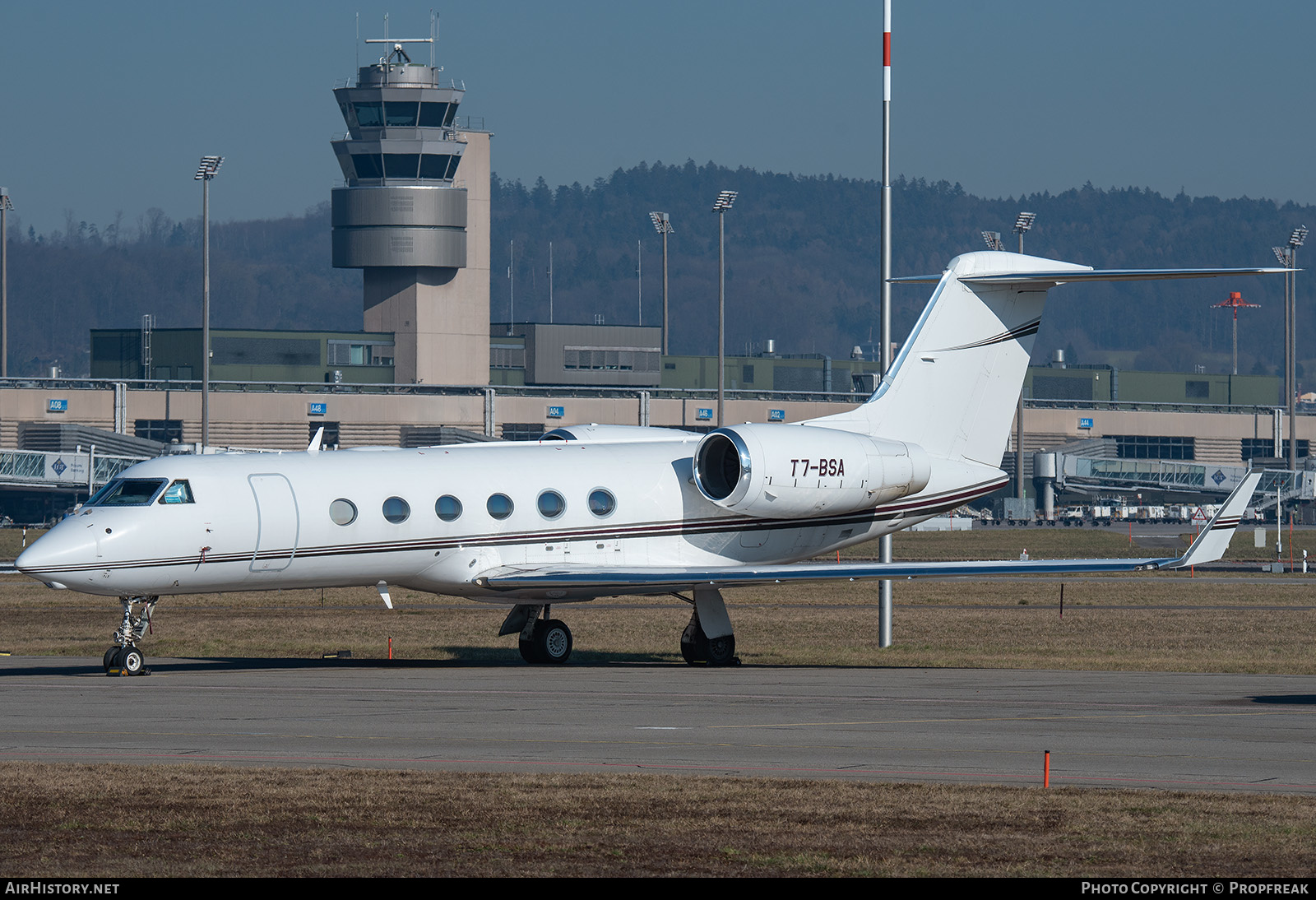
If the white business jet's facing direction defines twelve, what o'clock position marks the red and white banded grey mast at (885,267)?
The red and white banded grey mast is roughly at 6 o'clock from the white business jet.

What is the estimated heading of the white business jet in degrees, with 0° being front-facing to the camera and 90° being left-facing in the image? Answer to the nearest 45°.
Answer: approximately 45°
